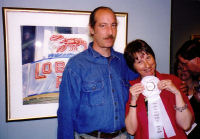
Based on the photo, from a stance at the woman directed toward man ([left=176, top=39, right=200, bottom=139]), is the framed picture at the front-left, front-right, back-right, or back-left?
back-left

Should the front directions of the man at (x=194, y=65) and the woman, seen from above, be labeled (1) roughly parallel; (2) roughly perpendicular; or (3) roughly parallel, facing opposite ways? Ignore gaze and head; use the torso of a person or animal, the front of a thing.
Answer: roughly perpendicular

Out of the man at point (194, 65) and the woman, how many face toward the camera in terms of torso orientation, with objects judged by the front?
1

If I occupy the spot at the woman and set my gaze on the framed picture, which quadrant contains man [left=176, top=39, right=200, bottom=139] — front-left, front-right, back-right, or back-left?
back-right

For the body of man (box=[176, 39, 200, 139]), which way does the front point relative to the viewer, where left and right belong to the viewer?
facing to the left of the viewer
